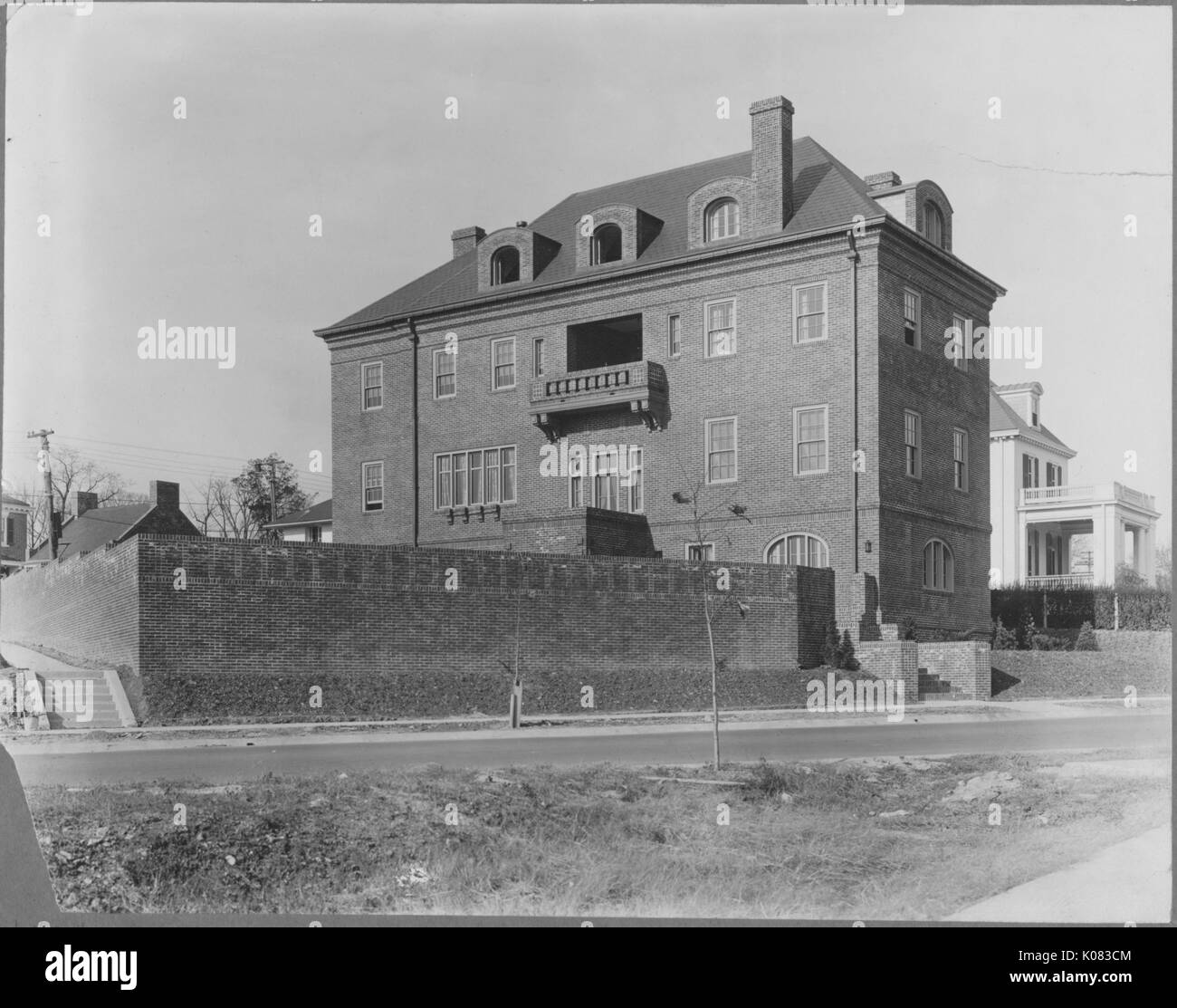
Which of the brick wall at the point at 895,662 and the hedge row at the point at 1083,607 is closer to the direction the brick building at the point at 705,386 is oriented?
the brick wall

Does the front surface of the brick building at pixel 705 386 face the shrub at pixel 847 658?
no

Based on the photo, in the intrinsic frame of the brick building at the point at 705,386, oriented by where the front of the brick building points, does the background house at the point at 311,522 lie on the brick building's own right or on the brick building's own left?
on the brick building's own right

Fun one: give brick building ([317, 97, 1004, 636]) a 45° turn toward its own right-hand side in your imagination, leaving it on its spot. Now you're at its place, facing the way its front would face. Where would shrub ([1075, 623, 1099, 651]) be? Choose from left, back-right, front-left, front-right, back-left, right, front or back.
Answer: back

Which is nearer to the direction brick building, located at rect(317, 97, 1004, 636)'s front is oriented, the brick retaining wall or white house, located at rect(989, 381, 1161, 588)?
the brick retaining wall

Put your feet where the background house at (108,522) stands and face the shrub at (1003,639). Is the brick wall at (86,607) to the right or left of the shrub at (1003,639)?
right

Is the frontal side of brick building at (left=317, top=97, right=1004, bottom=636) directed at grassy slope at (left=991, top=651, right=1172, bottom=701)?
no

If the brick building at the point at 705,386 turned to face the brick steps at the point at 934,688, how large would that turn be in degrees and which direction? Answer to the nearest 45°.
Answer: approximately 90° to its left

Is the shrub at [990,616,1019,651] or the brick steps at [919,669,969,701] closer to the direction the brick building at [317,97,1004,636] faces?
the brick steps

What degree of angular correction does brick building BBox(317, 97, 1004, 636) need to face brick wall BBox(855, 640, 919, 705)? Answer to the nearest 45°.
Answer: approximately 90° to its left
